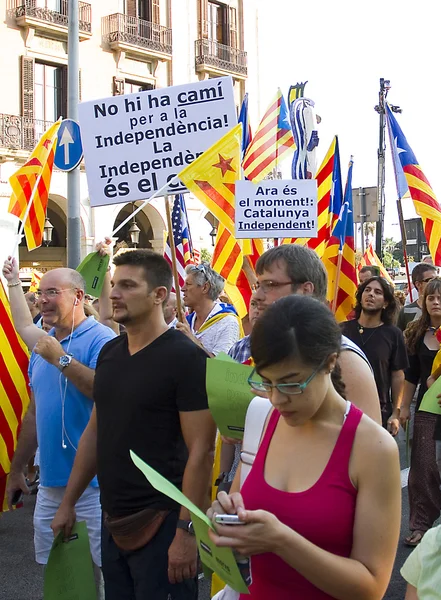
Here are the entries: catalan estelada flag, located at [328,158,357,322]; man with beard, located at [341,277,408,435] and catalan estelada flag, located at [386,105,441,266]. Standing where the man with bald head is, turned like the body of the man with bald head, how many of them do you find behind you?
3

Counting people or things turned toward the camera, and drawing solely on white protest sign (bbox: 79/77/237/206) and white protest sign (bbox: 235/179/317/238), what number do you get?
2

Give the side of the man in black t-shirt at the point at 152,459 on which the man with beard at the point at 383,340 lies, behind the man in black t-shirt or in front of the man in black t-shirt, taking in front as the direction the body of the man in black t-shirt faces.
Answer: behind

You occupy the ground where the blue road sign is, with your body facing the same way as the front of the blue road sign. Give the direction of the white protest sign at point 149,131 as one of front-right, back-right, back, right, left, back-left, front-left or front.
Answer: front-left

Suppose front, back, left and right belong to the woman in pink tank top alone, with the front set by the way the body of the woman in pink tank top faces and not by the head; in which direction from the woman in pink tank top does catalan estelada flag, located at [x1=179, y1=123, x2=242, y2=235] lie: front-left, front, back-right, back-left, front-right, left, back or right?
back-right

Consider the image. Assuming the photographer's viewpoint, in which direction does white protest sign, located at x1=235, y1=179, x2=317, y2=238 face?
facing the viewer

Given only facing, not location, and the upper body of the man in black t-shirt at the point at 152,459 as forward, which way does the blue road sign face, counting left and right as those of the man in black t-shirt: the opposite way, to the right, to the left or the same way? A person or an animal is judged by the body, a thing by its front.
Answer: the same way

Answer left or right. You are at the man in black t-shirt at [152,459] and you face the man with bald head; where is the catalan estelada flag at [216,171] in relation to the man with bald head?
right

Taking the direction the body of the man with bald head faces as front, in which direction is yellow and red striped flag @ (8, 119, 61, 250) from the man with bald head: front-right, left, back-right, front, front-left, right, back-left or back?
back-right

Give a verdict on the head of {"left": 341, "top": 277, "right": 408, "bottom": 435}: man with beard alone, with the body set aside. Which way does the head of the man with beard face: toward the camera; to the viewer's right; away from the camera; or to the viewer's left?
toward the camera

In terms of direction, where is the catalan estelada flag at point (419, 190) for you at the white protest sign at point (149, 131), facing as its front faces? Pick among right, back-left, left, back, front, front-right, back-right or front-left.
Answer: back-left

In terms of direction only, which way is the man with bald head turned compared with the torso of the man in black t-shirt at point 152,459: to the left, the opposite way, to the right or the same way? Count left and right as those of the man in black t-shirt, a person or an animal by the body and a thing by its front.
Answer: the same way

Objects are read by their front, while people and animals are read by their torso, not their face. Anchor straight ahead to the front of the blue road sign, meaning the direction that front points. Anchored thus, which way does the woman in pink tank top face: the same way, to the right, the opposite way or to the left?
the same way

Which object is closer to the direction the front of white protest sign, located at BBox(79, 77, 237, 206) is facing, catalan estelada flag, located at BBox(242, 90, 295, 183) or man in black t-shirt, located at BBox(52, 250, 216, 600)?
the man in black t-shirt

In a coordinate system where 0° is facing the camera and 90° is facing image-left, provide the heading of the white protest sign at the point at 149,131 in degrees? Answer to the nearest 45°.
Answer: approximately 0°

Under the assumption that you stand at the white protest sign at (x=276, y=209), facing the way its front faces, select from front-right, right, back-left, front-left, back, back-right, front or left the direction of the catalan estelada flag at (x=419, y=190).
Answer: back-left

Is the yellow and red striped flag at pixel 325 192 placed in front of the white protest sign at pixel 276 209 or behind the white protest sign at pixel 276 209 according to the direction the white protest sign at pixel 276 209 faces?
behind
